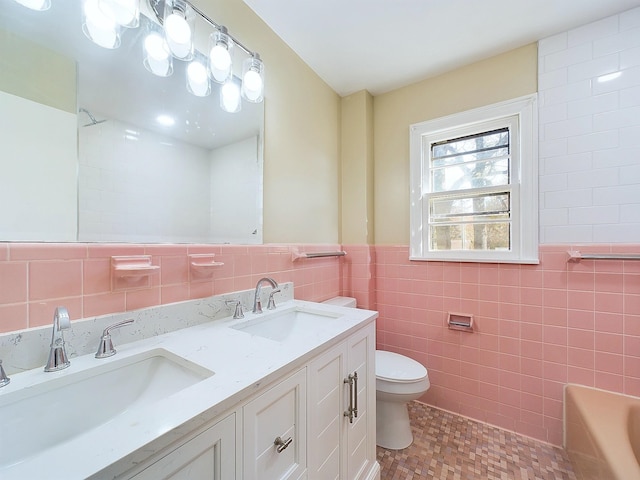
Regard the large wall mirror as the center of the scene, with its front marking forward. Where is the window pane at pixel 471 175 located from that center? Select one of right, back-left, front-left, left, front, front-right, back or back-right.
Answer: front-left

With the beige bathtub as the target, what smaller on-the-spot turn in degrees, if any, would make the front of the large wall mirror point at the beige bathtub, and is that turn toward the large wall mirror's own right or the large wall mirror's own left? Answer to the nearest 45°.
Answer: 0° — it already faces it

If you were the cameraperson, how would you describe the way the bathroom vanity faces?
facing the viewer and to the right of the viewer

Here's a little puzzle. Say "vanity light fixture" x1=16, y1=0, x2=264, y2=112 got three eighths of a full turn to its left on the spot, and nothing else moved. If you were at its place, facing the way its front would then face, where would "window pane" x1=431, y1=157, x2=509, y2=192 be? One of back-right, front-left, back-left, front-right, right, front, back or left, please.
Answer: right

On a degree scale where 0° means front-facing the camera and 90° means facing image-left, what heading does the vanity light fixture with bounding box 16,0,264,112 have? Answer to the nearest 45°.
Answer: approximately 315°

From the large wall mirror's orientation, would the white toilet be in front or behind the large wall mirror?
in front

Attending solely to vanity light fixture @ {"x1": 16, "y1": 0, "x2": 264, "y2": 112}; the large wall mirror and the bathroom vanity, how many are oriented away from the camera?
0

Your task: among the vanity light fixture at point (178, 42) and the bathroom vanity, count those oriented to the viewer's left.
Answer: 0
